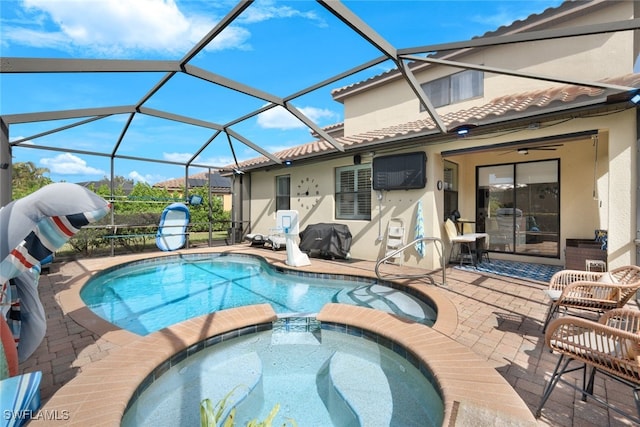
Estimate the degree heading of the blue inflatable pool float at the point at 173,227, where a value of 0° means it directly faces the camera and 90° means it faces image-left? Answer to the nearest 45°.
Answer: approximately 0°

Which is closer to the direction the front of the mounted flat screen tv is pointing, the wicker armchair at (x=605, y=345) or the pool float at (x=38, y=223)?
the pool float

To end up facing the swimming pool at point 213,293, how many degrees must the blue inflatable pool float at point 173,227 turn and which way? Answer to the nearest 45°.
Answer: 0° — it already faces it

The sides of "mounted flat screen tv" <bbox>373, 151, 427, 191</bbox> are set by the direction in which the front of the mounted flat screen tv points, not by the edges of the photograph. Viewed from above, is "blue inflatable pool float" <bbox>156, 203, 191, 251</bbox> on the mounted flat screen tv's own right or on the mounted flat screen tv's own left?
on the mounted flat screen tv's own right

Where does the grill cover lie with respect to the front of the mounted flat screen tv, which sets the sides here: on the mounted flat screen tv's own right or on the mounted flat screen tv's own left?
on the mounted flat screen tv's own right
